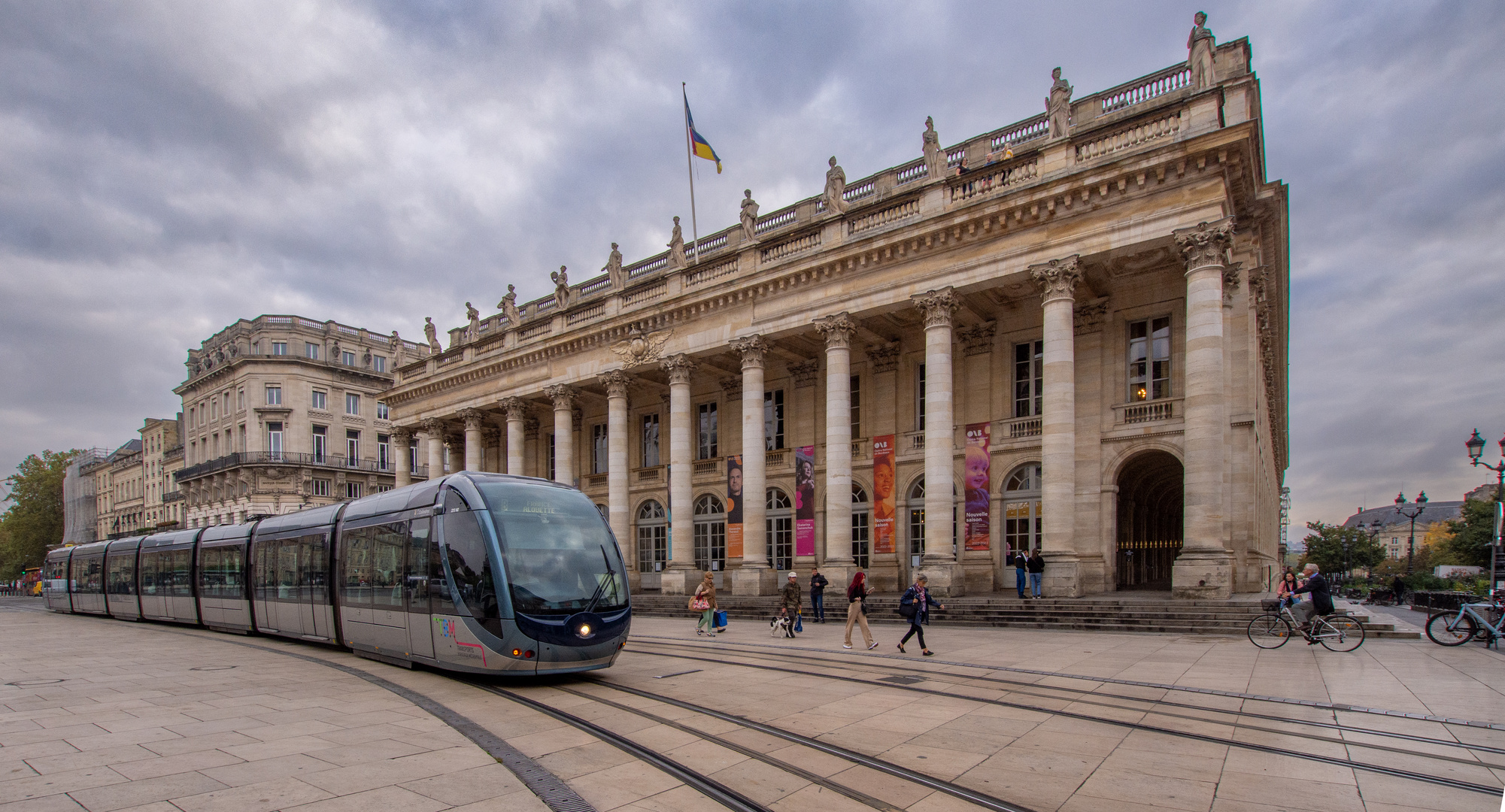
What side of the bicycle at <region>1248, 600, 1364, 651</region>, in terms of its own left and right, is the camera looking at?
left

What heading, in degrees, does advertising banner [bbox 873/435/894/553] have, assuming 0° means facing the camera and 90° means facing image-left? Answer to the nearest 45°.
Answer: approximately 45°

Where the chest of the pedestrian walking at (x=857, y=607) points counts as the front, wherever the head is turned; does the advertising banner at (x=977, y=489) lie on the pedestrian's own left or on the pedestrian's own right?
on the pedestrian's own left

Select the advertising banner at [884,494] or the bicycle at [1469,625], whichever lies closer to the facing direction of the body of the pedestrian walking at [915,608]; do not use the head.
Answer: the bicycle

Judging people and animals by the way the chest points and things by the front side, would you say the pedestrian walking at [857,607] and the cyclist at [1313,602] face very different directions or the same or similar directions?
very different directions

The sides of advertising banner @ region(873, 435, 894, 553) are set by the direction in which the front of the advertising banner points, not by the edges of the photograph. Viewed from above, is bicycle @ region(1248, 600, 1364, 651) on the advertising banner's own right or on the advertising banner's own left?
on the advertising banner's own left

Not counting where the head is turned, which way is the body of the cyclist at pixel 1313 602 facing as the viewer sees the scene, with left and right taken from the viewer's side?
facing to the left of the viewer

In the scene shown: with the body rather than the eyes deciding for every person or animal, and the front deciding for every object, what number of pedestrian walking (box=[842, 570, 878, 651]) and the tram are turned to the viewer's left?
0
